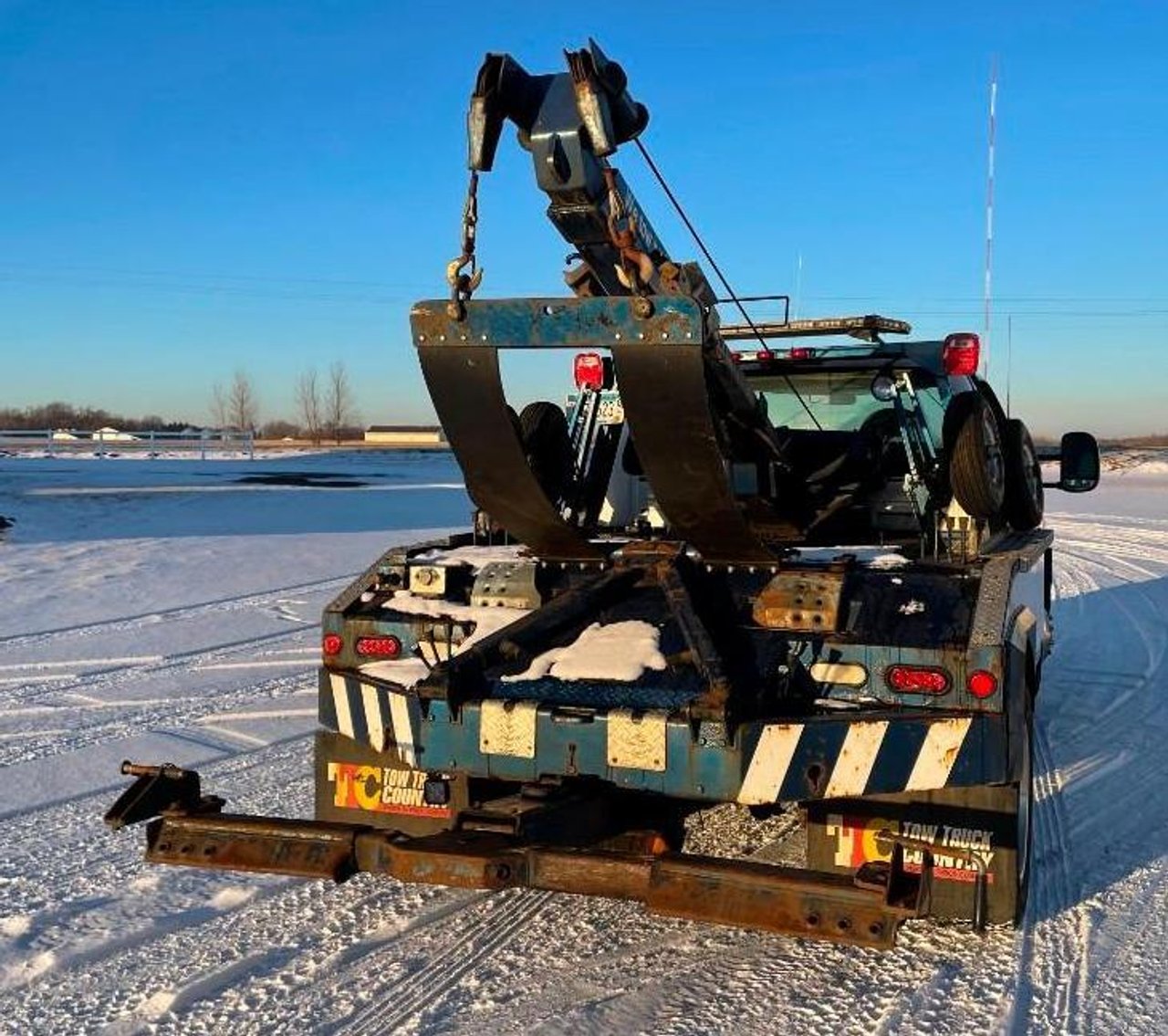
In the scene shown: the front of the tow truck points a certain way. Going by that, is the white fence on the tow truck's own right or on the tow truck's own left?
on the tow truck's own left

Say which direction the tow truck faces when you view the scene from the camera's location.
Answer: facing away from the viewer and to the right of the viewer
